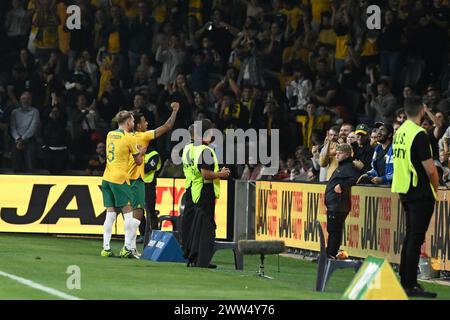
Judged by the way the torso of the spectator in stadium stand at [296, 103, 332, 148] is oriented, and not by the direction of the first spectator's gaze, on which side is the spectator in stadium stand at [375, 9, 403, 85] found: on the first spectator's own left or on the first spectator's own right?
on the first spectator's own left

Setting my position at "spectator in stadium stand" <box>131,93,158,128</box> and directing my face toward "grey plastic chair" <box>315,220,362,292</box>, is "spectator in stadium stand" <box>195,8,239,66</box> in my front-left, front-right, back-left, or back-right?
back-left

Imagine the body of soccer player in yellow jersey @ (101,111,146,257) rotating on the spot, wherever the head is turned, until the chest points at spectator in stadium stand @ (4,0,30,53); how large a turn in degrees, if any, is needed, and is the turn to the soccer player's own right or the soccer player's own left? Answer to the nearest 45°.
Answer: approximately 45° to the soccer player's own left

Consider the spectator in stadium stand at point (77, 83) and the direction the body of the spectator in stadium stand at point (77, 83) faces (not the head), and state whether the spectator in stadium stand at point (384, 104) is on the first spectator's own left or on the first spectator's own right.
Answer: on the first spectator's own left

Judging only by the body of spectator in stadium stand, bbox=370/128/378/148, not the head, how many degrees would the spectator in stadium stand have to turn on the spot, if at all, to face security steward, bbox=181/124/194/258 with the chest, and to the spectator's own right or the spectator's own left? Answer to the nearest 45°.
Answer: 0° — they already face them

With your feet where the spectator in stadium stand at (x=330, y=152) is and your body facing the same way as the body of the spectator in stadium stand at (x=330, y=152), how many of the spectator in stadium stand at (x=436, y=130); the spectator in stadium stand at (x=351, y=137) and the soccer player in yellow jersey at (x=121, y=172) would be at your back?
2
